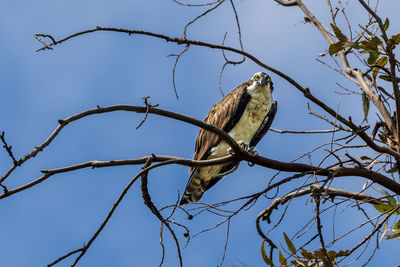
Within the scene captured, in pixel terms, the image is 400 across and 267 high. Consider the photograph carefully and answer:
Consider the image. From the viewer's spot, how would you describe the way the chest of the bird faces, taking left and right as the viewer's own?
facing the viewer and to the right of the viewer

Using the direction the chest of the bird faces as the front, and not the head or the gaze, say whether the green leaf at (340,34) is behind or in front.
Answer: in front
